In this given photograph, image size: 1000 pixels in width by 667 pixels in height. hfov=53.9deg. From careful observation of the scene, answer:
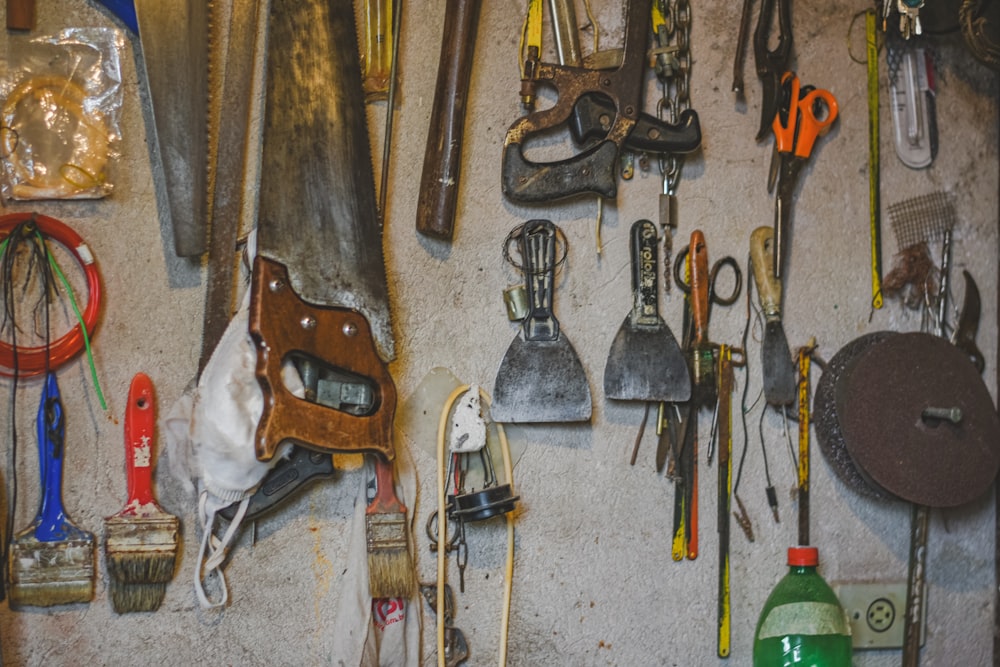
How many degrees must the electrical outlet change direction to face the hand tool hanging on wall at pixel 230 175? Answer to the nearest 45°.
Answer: approximately 45° to its right

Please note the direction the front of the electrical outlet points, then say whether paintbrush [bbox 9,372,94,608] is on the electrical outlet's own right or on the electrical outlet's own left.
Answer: on the electrical outlet's own right

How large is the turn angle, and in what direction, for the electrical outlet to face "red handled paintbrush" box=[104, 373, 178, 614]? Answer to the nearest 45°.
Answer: approximately 45° to its right

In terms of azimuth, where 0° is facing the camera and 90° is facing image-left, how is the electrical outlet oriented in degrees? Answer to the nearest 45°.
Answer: approximately 0°
